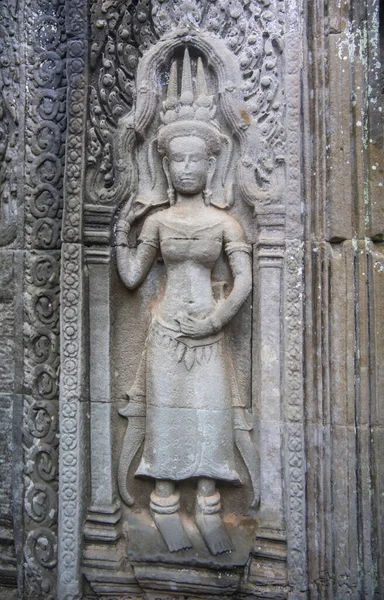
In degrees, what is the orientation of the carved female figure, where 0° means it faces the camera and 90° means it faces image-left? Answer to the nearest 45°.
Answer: approximately 0°
